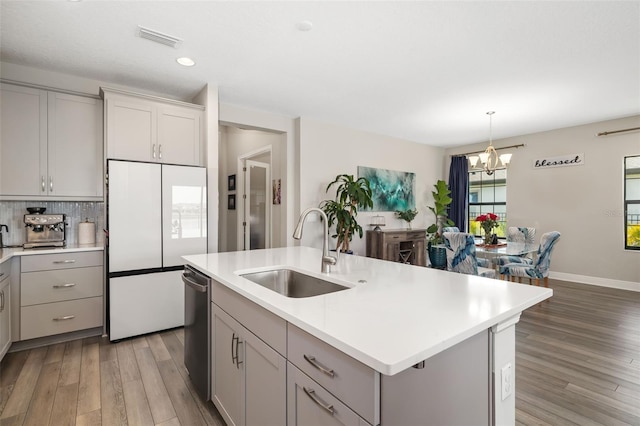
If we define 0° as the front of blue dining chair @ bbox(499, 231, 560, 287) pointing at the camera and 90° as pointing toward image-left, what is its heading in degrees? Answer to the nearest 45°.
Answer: approximately 90°

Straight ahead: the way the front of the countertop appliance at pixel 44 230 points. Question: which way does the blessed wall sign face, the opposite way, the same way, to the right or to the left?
to the right

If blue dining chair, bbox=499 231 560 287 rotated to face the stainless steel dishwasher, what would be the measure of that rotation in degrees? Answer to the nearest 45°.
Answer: approximately 45° to its left

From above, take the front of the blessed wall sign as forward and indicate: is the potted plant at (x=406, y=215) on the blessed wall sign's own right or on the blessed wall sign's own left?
on the blessed wall sign's own right

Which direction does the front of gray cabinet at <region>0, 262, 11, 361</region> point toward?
to the viewer's right

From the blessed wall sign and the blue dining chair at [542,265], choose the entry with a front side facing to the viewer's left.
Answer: the blue dining chair

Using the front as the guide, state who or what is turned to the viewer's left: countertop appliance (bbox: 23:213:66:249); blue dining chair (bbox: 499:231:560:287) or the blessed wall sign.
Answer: the blue dining chair

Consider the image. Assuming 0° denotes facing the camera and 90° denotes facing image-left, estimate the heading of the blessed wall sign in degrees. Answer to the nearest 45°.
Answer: approximately 0°

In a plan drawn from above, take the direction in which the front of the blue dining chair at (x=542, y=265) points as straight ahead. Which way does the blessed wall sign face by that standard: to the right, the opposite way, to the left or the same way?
to the left
